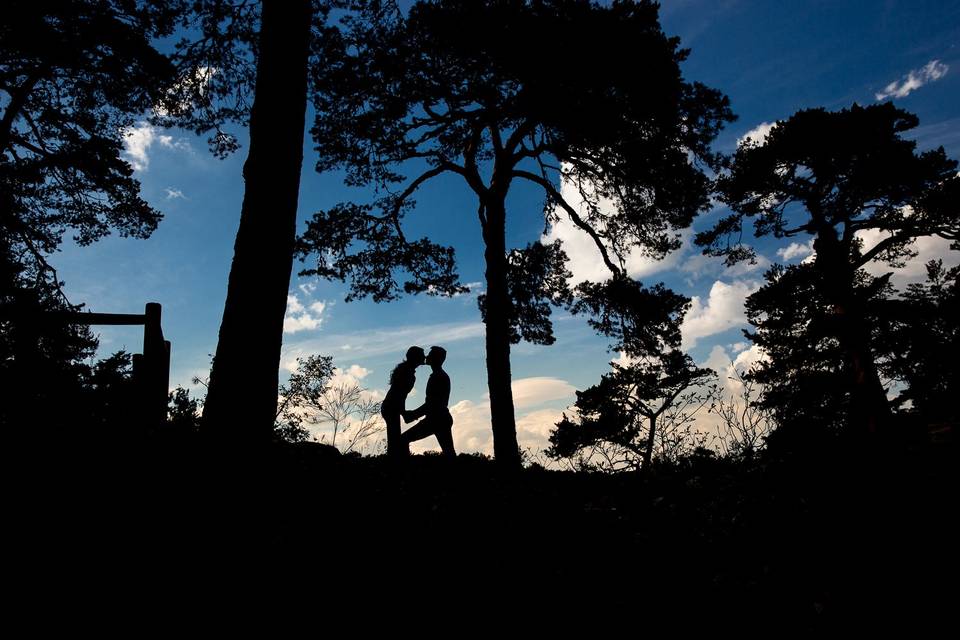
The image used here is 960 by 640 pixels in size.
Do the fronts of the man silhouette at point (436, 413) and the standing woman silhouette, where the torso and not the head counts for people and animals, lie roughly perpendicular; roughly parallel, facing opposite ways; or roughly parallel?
roughly parallel, facing opposite ways

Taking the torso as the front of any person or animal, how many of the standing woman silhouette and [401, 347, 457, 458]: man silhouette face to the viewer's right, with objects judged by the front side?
1

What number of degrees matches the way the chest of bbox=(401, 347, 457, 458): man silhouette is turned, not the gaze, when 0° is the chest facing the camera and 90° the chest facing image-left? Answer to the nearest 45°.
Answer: approximately 90°

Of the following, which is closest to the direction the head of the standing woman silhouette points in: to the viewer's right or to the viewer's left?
to the viewer's right

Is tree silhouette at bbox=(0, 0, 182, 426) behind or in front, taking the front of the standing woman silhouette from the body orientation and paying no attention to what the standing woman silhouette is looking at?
behind

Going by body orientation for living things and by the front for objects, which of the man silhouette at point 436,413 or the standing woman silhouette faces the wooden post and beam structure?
the man silhouette

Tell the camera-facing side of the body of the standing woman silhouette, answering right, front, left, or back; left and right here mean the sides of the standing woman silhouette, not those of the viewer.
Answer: right

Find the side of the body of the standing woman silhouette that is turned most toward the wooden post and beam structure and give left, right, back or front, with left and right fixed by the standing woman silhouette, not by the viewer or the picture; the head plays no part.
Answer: back
